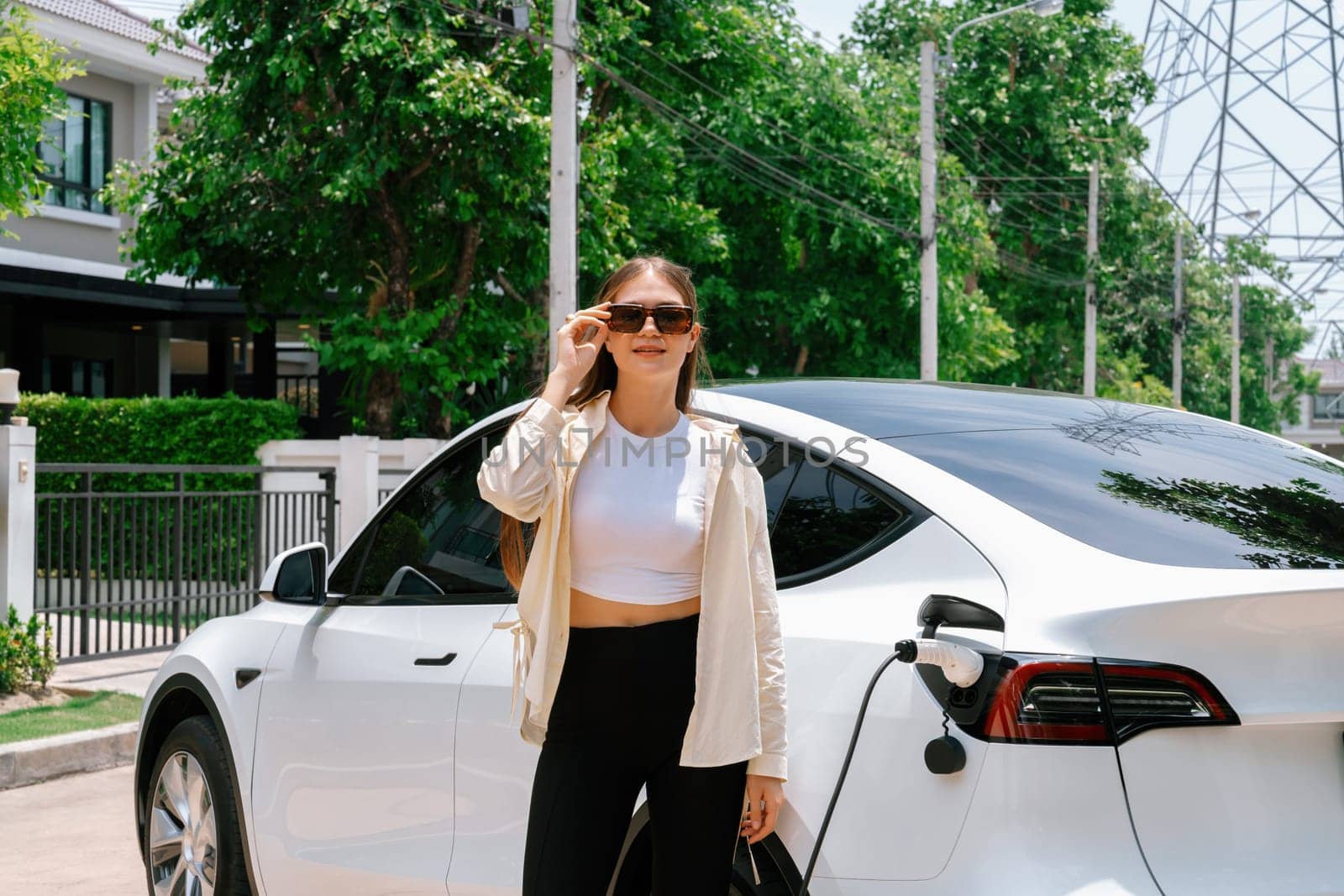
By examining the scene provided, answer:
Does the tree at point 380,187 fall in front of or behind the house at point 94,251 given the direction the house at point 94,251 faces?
in front

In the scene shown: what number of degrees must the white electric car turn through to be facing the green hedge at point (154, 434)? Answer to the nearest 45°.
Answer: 0° — it already faces it

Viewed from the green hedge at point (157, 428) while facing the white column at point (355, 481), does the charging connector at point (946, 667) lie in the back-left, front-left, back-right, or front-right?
front-right

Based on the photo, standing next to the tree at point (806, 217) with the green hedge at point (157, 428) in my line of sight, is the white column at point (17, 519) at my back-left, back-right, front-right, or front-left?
front-left

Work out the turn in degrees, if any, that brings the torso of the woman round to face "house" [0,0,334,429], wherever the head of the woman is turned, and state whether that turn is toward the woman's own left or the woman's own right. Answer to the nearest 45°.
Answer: approximately 180°

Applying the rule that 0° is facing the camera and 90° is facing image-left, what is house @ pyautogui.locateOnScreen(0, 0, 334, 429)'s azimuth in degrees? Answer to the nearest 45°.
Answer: approximately 315°

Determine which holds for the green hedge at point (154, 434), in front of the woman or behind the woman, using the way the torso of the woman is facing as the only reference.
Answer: behind

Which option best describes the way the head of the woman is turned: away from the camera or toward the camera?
toward the camera

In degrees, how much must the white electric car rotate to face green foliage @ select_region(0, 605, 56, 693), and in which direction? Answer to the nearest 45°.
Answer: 0° — it already faces it

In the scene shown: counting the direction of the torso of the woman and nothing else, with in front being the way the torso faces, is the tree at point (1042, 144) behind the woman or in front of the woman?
behind

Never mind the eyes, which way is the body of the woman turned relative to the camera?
toward the camera

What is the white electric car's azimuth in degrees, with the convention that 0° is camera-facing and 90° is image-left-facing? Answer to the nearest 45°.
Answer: approximately 135°

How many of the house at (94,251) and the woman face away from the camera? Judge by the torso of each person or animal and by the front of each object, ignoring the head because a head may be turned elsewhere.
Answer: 0
